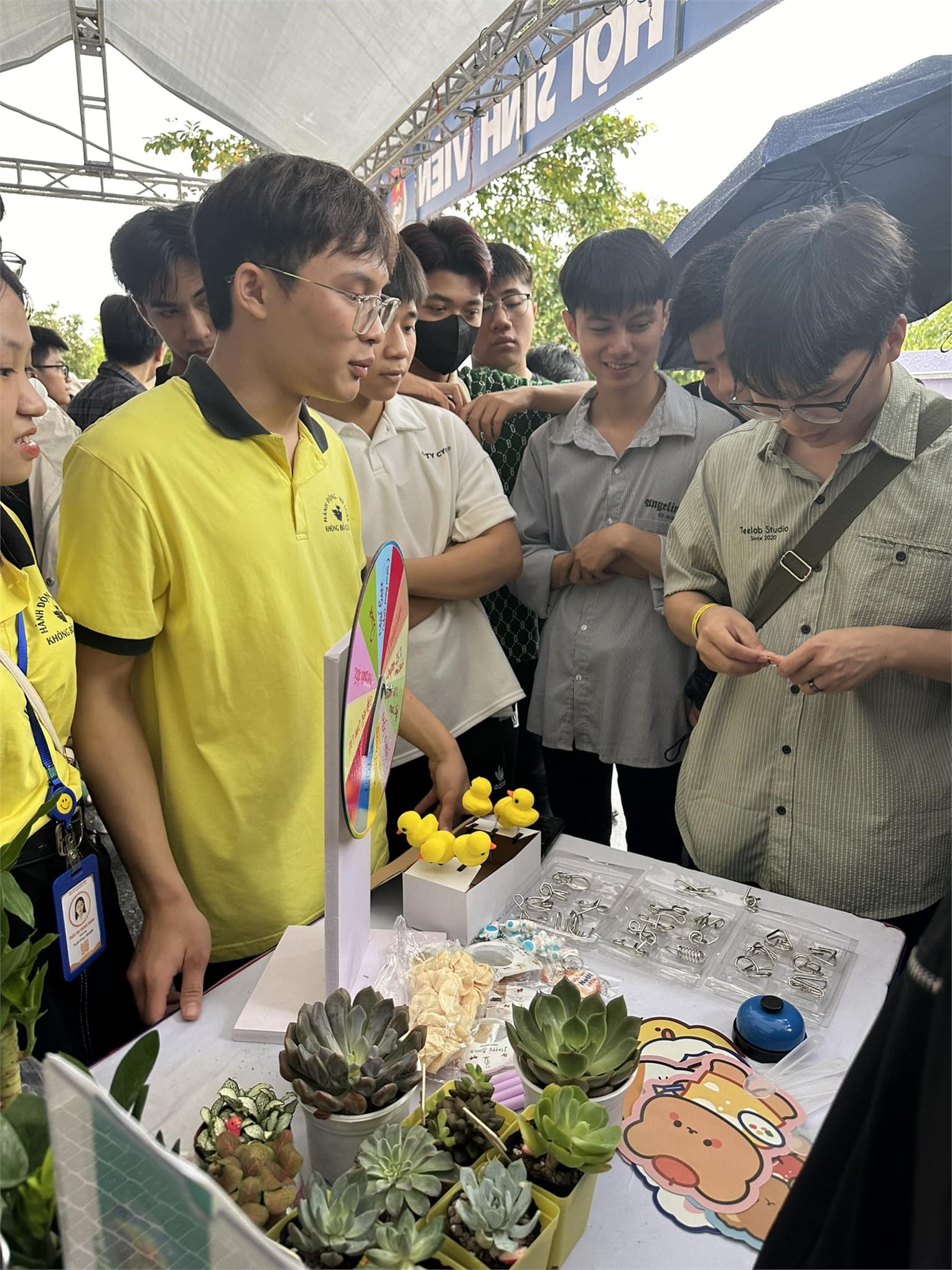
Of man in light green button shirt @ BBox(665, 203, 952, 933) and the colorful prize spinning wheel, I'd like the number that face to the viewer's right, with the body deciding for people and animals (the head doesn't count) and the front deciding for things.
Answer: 1

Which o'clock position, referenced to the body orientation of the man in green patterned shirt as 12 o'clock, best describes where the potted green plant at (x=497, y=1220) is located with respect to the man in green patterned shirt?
The potted green plant is roughly at 12 o'clock from the man in green patterned shirt.

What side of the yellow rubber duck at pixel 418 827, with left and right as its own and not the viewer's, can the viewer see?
left

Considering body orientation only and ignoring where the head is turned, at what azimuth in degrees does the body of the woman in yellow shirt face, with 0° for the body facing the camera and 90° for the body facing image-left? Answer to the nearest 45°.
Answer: approximately 315°

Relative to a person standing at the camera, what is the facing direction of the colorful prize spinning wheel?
facing to the right of the viewer

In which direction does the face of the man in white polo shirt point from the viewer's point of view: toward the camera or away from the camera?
toward the camera

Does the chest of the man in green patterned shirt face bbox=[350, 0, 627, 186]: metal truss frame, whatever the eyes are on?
no

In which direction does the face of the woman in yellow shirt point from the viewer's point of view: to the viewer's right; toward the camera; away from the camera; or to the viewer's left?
to the viewer's right

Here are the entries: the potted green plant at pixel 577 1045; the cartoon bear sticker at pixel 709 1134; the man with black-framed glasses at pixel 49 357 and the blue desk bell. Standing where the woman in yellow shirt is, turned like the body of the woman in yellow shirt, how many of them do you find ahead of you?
3

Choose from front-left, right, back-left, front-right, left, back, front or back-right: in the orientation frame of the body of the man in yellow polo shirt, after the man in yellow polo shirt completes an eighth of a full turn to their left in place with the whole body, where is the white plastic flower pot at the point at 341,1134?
right

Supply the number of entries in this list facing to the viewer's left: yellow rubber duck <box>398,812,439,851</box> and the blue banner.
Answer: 1

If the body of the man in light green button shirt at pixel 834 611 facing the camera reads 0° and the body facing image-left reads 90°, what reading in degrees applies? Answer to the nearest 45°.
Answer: approximately 45°
